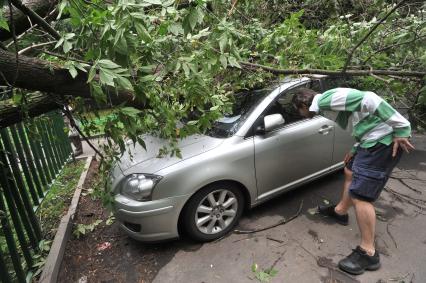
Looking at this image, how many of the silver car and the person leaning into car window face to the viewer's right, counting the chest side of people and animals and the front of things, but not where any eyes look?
0

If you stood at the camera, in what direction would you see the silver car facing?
facing the viewer and to the left of the viewer

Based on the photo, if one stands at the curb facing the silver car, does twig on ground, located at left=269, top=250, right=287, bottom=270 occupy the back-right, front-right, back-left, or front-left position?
front-right

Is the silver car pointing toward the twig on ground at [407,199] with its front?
no

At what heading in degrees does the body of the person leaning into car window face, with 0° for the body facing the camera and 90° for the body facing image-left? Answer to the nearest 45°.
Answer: approximately 90°

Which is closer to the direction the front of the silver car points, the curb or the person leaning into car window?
the curb

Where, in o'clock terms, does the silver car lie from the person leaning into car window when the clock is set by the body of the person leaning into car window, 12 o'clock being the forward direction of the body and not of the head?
The silver car is roughly at 12 o'clock from the person leaning into car window.
